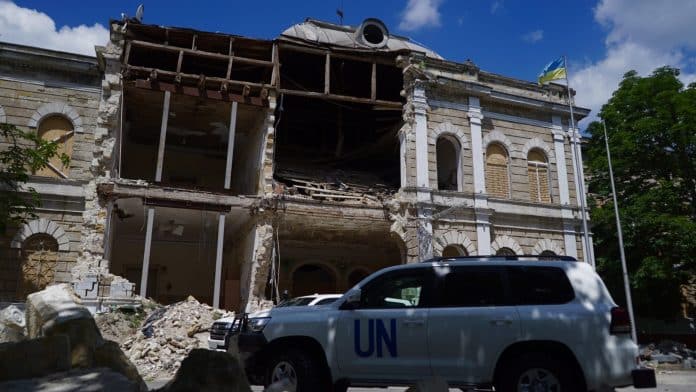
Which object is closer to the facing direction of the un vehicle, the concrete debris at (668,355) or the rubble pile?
the rubble pile

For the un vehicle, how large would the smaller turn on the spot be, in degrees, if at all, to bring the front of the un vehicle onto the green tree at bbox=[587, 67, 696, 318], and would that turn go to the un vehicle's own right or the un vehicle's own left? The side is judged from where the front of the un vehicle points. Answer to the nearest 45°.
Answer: approximately 135° to the un vehicle's own right

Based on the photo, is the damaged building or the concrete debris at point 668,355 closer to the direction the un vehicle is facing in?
the damaged building

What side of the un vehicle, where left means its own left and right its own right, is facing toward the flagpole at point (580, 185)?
right

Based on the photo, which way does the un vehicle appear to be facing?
to the viewer's left

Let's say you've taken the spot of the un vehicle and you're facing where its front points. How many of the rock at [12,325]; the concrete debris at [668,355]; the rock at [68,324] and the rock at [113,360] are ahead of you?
3

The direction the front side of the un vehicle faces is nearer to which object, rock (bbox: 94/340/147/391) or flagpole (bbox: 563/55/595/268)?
the rock

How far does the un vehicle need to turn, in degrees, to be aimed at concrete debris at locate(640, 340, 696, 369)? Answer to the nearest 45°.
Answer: approximately 135° to its right

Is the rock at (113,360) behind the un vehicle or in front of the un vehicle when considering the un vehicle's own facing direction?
in front

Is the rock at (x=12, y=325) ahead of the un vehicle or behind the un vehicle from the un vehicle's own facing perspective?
ahead

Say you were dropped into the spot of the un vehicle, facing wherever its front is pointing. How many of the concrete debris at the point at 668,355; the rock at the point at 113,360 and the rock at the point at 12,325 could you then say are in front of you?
2

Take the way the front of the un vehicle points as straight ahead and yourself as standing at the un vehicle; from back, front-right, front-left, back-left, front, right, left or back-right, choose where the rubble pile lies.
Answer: front-right
